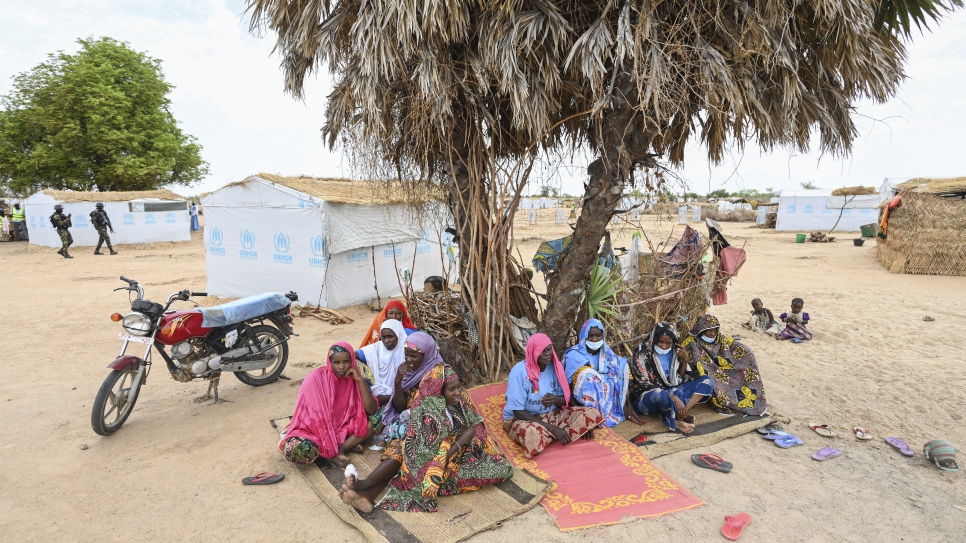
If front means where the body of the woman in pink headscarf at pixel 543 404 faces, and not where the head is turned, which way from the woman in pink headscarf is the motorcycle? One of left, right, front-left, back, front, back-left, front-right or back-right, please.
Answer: back-right

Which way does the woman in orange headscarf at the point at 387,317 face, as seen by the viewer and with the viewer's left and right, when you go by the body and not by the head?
facing the viewer

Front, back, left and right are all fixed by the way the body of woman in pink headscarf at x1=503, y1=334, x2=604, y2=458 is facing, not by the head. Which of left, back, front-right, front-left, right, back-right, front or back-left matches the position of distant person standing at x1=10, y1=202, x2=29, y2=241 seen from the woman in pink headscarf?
back

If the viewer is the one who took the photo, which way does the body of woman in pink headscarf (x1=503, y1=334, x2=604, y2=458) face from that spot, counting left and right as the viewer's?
facing the viewer and to the right of the viewer

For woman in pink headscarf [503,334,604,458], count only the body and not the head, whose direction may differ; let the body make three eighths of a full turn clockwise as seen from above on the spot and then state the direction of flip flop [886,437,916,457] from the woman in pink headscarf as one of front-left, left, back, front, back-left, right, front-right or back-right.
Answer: back

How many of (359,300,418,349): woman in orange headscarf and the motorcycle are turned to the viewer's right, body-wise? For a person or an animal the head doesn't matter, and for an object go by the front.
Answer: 0

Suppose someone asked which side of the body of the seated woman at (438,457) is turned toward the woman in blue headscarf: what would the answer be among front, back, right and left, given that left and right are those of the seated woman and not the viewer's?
left

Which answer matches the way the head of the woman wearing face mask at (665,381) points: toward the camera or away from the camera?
toward the camera

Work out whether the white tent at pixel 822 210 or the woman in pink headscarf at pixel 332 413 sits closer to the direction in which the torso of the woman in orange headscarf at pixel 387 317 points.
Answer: the woman in pink headscarf

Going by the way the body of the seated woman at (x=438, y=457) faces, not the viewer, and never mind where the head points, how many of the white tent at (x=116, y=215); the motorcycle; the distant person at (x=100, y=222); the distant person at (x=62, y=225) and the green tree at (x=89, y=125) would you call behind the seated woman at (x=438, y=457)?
5

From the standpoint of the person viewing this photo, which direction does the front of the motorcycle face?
facing the viewer and to the left of the viewer

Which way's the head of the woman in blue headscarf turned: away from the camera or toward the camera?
toward the camera

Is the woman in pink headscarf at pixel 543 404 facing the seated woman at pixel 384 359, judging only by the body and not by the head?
no

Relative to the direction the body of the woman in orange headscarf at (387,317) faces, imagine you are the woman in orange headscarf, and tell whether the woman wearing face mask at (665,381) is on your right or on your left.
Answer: on your left

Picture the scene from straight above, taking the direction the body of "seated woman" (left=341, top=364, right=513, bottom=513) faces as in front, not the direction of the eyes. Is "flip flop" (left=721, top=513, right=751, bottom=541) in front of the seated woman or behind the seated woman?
in front

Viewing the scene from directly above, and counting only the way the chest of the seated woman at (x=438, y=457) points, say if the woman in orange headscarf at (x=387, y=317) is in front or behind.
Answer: behind

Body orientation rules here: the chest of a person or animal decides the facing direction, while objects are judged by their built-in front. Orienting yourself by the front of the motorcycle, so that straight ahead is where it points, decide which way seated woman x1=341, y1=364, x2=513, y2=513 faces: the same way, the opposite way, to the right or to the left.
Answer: to the left

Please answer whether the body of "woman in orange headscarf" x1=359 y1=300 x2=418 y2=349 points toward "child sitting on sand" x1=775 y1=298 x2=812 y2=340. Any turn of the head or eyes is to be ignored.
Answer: no
